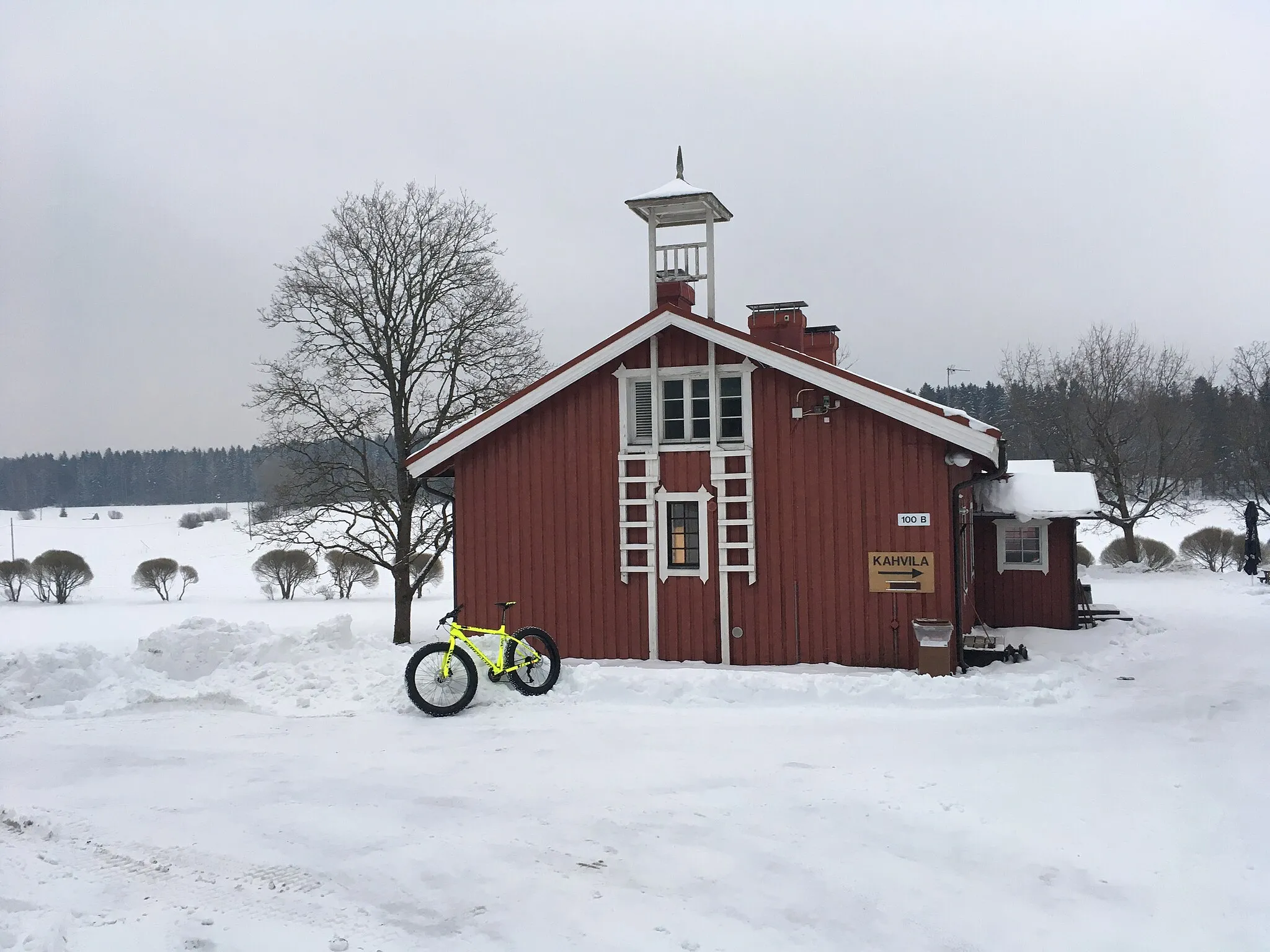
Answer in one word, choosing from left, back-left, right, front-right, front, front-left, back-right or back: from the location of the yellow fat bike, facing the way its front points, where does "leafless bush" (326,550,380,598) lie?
back-right

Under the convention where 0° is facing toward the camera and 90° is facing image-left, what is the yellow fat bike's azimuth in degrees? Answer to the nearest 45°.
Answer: approximately 45°

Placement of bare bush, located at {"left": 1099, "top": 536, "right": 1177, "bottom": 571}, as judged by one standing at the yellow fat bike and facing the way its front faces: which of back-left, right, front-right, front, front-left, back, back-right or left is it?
back
